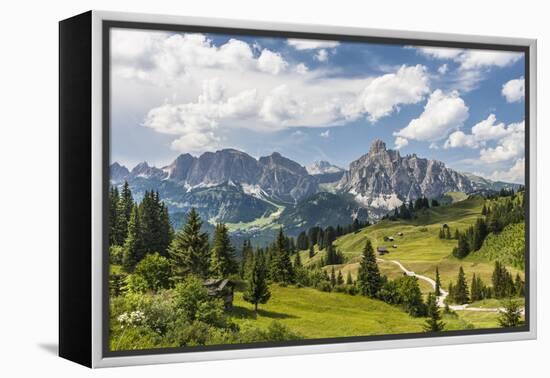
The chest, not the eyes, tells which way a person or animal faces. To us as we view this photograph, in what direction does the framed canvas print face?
facing the viewer and to the right of the viewer
